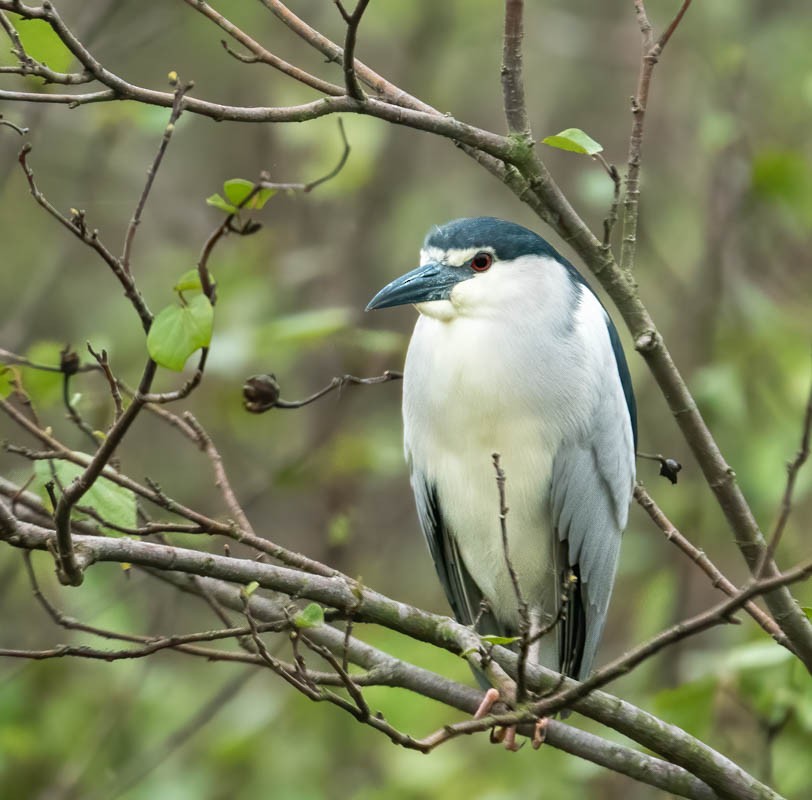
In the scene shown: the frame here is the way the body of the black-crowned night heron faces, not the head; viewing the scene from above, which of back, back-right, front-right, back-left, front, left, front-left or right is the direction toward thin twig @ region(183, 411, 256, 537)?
right

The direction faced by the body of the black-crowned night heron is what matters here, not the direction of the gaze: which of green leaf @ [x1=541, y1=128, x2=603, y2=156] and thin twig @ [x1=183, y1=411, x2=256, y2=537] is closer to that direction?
the thin twig

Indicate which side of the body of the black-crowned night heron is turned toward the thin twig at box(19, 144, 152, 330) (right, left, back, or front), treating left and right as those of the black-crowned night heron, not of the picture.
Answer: right

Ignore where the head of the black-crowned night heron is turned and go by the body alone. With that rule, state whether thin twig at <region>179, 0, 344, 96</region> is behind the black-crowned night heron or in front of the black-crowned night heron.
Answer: in front

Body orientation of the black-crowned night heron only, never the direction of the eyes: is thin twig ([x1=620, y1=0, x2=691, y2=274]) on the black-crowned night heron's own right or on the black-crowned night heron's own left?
on the black-crowned night heron's own left

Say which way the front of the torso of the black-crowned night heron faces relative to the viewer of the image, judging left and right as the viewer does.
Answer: facing the viewer and to the left of the viewer

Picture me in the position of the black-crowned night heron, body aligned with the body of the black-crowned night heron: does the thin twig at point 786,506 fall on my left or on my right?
on my left
